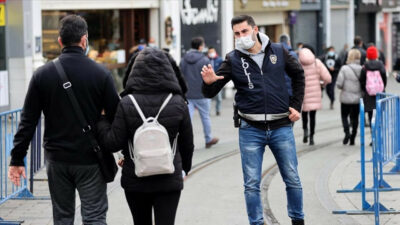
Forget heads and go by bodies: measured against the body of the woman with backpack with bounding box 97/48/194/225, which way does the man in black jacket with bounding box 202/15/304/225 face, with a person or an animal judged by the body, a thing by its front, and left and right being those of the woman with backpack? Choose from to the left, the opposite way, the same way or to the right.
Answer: the opposite way

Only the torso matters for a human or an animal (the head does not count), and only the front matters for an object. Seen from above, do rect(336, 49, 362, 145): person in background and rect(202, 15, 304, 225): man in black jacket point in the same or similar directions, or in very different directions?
very different directions

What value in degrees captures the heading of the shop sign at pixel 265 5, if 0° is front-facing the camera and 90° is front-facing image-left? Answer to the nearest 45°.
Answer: approximately 0°

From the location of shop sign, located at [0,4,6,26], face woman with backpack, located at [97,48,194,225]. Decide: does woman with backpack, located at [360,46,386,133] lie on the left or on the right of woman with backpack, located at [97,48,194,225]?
left

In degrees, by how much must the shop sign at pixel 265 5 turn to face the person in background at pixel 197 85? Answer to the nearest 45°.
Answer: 0° — it already faces them

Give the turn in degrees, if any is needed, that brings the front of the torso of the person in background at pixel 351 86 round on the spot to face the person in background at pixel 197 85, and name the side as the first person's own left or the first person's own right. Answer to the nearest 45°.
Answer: approximately 90° to the first person's own left

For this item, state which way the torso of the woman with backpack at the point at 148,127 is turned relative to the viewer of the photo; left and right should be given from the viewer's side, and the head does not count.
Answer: facing away from the viewer

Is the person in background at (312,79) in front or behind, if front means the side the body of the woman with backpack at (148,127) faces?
in front

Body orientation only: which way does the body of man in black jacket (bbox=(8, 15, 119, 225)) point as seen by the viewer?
away from the camera

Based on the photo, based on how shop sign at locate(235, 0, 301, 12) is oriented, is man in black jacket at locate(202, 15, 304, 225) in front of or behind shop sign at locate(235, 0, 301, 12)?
in front
